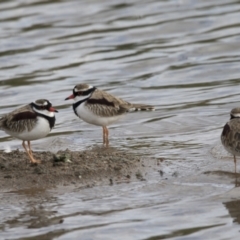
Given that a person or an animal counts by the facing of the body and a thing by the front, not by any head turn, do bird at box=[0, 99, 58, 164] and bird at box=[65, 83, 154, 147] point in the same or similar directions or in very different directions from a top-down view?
very different directions

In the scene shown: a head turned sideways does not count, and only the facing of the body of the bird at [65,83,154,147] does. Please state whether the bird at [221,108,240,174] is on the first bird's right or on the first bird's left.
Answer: on the first bird's left

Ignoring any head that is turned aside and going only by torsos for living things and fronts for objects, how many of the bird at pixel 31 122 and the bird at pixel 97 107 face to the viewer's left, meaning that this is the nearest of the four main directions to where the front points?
1

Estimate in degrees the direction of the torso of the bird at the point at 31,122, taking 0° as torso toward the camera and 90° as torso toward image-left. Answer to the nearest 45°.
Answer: approximately 270°

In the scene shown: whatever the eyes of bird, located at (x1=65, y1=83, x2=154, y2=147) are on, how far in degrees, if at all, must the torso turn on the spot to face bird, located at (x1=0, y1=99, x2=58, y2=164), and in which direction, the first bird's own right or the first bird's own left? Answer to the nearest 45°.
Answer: approximately 45° to the first bird's own left

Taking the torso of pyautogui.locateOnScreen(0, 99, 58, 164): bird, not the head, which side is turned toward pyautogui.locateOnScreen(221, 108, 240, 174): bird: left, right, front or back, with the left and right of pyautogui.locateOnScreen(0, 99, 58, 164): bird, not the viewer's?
front

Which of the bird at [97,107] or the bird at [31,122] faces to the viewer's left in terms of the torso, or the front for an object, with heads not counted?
the bird at [97,107]

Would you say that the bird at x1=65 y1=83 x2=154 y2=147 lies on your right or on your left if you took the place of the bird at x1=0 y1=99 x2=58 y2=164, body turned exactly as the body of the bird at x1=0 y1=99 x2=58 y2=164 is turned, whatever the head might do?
on your left

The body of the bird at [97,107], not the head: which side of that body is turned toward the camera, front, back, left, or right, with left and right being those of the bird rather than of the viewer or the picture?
left
